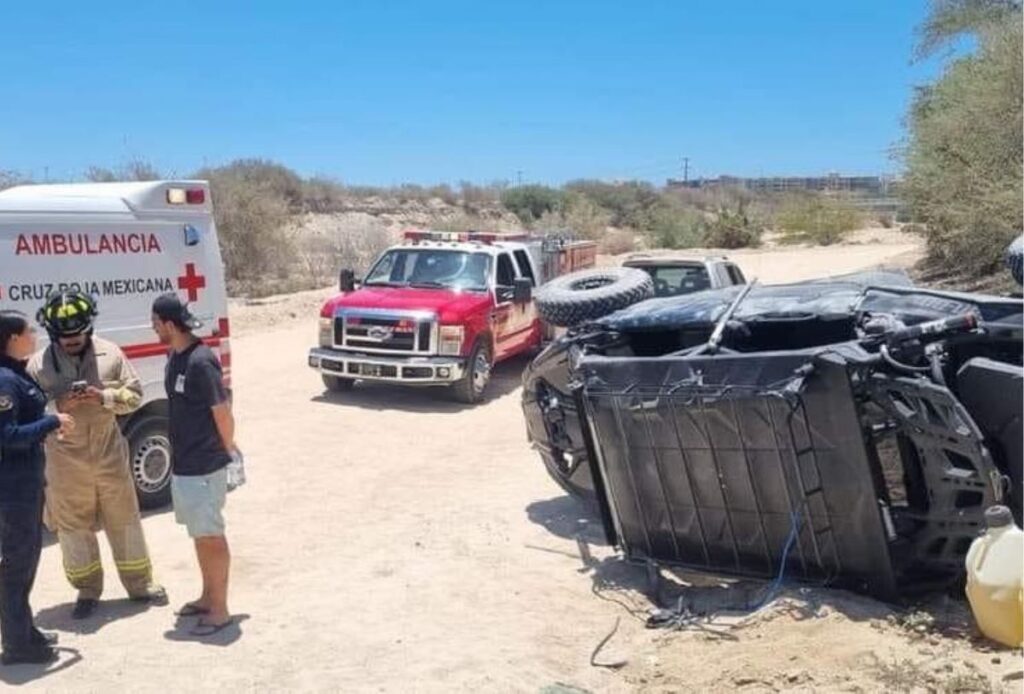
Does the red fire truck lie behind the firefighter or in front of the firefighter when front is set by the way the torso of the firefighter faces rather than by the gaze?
behind

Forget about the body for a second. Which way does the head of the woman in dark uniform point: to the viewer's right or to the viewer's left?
to the viewer's right

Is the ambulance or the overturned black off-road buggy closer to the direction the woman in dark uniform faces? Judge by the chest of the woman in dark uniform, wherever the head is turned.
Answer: the overturned black off-road buggy

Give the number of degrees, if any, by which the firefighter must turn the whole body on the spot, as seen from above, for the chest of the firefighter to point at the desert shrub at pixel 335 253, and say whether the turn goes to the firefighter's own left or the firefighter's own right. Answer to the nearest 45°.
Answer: approximately 180°

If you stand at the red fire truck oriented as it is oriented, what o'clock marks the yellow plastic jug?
The yellow plastic jug is roughly at 10 o'clock from the red fire truck.

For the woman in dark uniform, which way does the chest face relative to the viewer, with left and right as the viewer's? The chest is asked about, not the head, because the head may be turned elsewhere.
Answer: facing to the right of the viewer

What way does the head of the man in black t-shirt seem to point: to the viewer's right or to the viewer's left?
to the viewer's left

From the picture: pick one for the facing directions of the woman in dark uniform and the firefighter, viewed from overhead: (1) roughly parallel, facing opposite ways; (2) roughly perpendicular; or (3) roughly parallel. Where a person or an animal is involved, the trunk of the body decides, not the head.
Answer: roughly perpendicular
